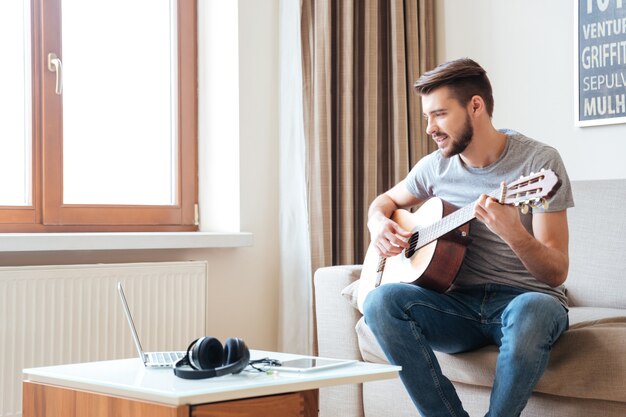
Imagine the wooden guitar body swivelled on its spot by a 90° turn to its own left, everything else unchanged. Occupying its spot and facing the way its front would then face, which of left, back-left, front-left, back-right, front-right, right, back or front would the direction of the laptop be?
right

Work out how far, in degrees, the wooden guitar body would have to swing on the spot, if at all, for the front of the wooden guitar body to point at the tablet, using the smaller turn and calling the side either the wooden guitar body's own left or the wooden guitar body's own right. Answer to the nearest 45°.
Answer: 0° — it already faces it

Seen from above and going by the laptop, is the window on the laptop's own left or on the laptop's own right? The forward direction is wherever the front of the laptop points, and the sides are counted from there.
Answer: on the laptop's own left

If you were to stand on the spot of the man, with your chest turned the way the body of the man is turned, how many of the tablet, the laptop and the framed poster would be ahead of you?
2

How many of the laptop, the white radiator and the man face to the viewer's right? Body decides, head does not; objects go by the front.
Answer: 1

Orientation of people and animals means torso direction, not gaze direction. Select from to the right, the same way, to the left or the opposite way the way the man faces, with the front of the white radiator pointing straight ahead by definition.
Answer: to the right

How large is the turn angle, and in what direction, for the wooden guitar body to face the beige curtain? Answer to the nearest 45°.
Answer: approximately 135° to its right

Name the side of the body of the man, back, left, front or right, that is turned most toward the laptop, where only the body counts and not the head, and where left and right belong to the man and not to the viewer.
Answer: front

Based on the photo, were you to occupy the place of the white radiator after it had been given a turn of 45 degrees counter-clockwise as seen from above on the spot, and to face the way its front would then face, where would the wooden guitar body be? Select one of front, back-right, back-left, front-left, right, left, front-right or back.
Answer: front

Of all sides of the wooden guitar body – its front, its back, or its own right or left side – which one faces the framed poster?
back

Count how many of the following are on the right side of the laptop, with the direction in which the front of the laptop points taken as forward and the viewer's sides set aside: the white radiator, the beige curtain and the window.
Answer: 0

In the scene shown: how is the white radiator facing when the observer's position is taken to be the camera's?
facing the viewer

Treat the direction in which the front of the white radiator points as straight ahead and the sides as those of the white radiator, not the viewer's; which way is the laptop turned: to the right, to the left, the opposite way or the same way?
to the left

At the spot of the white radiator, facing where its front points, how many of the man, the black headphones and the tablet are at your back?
0

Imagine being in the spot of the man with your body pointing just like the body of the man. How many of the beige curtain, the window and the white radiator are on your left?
0

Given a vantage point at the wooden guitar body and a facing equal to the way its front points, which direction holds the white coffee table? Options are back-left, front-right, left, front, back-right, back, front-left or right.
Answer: front

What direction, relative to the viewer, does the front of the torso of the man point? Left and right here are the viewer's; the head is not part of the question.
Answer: facing the viewer and to the left of the viewer

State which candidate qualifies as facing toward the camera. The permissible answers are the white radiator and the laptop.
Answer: the white radiator

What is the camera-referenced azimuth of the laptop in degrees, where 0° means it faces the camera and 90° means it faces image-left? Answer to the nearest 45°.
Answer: approximately 270°
